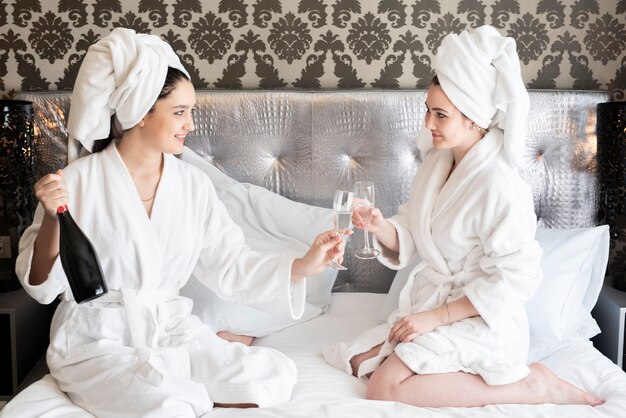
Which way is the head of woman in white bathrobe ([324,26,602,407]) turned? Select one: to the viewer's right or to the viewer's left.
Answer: to the viewer's left

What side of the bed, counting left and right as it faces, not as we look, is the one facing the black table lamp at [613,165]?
left

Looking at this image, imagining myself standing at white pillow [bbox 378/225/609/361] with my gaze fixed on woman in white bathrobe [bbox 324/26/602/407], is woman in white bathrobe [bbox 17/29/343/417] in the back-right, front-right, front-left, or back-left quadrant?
front-right

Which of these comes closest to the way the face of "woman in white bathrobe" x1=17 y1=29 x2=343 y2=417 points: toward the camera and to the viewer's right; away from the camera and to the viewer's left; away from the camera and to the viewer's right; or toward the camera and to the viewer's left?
toward the camera and to the viewer's right

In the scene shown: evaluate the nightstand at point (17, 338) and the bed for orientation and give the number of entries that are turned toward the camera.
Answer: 2

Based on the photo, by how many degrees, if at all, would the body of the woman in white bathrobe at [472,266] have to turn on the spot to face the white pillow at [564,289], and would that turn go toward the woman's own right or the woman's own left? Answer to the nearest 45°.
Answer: approximately 180°

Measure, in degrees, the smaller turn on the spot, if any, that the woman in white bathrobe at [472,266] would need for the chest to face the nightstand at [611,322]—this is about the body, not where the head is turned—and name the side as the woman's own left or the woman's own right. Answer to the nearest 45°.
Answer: approximately 180°

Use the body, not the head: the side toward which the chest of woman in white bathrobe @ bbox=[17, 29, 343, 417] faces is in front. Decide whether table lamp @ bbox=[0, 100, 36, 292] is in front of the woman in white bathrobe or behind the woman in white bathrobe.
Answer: behind

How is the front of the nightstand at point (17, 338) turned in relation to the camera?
facing the viewer

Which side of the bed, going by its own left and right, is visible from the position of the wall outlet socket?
right

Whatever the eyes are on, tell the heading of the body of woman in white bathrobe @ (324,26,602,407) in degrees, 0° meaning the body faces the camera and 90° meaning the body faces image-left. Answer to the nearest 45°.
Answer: approximately 45°

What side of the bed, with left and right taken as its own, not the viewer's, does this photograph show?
front

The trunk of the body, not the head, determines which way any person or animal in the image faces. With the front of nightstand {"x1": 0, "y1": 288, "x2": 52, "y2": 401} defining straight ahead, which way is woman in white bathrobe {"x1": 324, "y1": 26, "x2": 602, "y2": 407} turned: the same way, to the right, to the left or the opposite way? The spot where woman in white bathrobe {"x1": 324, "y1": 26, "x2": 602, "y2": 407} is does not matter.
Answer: to the right

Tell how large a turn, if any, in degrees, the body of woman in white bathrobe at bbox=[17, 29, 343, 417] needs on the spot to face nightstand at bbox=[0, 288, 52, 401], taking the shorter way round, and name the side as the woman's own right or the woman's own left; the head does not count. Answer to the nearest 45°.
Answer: approximately 180°

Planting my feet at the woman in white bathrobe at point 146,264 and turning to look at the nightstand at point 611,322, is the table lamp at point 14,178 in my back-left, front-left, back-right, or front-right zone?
back-left
